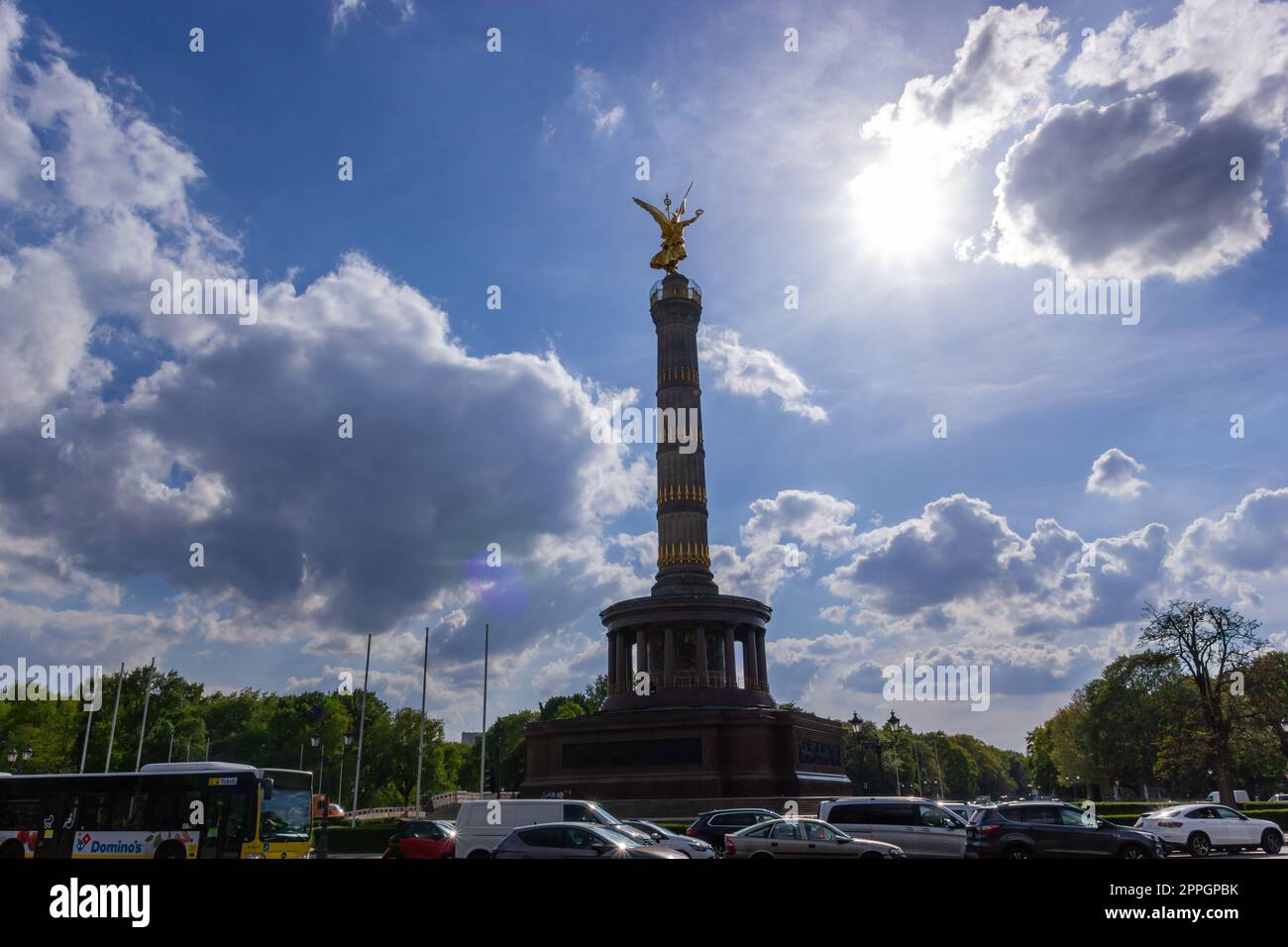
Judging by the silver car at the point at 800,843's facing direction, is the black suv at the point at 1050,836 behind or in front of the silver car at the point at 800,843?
in front

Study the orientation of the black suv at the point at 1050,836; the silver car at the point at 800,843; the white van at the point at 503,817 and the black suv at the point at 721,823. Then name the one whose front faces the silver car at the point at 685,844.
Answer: the white van

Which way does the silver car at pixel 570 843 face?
to the viewer's right

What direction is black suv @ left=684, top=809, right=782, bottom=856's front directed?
to the viewer's right

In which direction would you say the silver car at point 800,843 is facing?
to the viewer's right

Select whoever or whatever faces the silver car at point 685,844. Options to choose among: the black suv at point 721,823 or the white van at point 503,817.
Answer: the white van

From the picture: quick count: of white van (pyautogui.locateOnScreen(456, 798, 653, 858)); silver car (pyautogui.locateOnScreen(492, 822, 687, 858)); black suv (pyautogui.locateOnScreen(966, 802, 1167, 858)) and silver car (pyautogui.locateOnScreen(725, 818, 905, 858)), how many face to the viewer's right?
4

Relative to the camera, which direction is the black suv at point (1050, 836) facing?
to the viewer's right

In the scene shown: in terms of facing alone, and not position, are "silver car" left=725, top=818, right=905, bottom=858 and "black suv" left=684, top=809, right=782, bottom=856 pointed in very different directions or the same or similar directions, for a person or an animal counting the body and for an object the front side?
same or similar directions

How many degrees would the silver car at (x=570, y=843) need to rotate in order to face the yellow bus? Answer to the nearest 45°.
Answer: approximately 135° to its left

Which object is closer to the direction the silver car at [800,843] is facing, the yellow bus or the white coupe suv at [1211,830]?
the white coupe suv

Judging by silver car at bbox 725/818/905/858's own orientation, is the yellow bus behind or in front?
behind

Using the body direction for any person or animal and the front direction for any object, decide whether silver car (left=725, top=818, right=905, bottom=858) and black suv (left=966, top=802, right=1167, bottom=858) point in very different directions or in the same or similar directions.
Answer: same or similar directions

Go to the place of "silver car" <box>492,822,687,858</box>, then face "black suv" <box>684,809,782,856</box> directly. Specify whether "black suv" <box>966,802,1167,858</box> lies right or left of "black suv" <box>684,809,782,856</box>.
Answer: right

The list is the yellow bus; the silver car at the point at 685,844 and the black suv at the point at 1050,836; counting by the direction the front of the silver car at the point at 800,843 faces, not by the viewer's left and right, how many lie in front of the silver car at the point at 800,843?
1
